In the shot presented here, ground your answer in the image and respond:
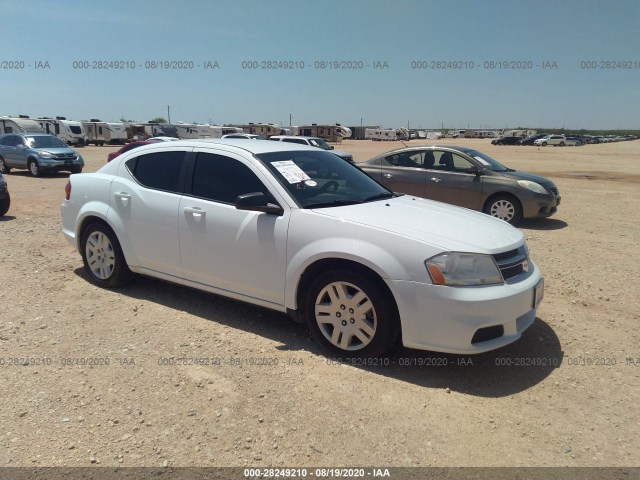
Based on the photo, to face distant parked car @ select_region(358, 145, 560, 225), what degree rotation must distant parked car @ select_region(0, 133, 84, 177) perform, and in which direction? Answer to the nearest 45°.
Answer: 0° — it already faces it

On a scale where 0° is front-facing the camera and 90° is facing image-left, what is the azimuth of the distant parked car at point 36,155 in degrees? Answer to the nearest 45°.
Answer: approximately 315°

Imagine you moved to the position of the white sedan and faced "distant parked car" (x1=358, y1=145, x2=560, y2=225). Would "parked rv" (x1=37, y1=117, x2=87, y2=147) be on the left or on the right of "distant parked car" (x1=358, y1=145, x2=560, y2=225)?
left

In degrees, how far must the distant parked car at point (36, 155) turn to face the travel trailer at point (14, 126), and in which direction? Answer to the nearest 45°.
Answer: approximately 135° to its left

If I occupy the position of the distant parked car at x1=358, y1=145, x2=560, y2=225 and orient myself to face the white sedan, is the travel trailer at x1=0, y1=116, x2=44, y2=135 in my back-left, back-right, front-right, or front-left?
back-right

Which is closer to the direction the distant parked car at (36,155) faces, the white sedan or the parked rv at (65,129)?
the white sedan

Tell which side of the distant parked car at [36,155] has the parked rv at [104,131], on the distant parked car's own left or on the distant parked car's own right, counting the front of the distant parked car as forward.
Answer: on the distant parked car's own left

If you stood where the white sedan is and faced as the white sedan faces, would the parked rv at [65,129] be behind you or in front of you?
behind

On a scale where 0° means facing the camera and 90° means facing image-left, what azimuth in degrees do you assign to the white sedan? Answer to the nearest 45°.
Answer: approximately 315°
